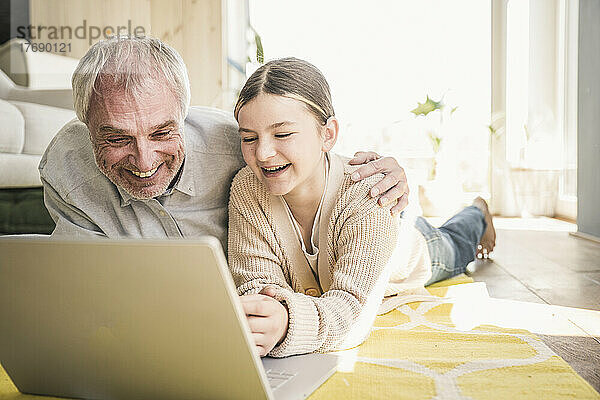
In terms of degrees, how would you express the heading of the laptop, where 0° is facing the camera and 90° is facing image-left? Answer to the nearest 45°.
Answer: approximately 225°

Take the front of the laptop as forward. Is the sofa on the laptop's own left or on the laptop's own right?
on the laptop's own left

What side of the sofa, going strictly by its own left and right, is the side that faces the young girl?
front

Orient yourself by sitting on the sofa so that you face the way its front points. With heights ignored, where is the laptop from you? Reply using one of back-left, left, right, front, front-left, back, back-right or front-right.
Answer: front

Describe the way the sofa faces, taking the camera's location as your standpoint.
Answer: facing the viewer

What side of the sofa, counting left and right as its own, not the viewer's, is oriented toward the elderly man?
front

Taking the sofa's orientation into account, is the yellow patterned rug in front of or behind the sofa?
in front

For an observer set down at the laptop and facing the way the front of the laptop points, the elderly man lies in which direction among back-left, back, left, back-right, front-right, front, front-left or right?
front-left

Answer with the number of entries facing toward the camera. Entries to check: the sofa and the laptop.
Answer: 1
